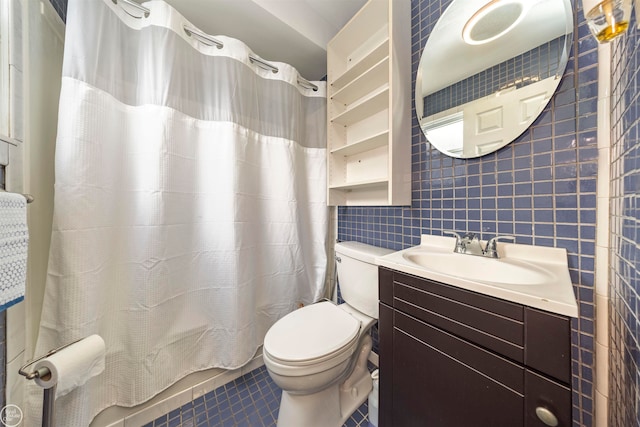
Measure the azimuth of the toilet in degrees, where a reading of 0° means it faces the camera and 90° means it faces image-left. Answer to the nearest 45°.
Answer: approximately 45°

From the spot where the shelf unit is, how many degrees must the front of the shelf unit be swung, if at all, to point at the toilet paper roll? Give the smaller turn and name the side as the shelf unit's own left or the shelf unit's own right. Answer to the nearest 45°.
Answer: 0° — it already faces it

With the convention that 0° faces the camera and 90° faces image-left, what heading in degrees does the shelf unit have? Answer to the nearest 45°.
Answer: approximately 45°

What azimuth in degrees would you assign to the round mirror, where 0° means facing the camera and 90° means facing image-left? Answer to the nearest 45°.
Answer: approximately 45°

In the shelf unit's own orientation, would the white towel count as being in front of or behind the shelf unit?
in front

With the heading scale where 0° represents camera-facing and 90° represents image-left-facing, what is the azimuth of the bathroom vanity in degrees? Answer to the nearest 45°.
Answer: approximately 45°

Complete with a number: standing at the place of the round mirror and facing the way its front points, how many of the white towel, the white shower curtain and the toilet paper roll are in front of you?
3

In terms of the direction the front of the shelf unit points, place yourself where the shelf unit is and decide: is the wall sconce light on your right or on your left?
on your left

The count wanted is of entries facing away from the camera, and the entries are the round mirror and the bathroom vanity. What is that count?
0
